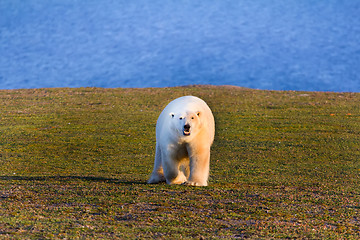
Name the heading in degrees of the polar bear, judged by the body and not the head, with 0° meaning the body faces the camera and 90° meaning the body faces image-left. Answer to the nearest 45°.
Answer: approximately 0°
